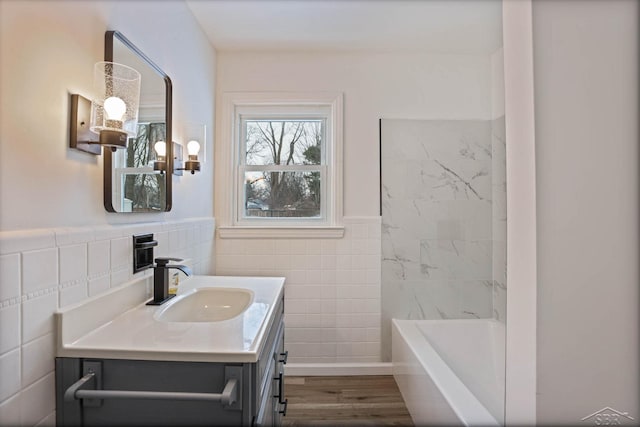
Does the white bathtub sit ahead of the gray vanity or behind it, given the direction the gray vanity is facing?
ahead

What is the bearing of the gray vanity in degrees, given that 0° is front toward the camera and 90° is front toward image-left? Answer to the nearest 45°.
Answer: approximately 270°

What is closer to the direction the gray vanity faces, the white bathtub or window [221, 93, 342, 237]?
the white bathtub

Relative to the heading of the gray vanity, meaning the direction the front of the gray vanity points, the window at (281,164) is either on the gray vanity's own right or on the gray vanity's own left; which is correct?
on the gray vanity's own left
